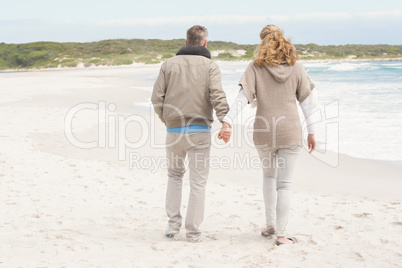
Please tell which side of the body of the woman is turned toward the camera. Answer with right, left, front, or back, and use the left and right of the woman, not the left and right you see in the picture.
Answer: back

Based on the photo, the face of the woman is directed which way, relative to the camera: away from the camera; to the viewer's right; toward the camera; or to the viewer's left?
away from the camera

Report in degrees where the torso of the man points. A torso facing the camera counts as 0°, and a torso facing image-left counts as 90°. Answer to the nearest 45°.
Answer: approximately 180°

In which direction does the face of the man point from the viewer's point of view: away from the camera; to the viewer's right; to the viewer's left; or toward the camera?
away from the camera
